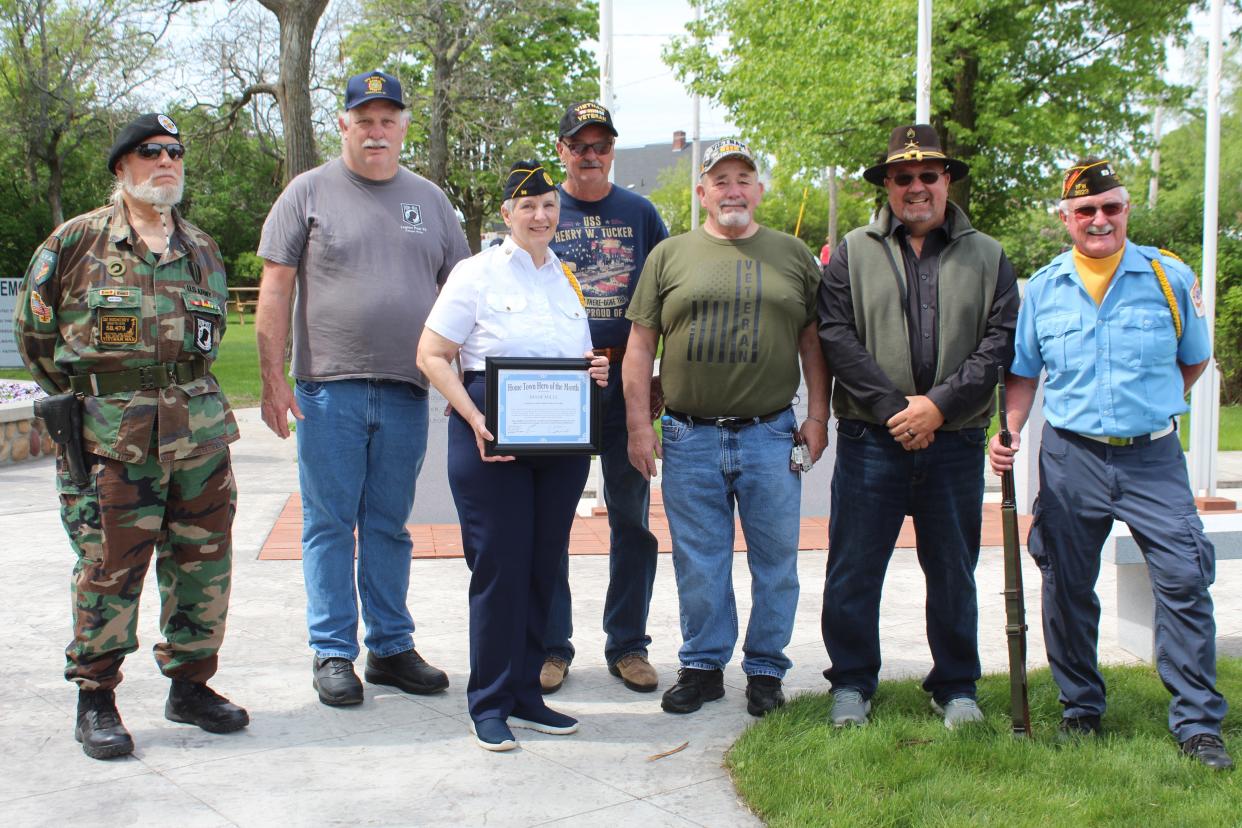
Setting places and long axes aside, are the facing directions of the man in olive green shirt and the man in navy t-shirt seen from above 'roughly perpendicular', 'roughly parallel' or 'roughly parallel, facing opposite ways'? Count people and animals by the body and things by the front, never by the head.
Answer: roughly parallel

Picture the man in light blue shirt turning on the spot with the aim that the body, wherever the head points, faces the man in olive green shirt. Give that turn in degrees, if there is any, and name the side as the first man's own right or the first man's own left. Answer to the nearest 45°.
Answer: approximately 90° to the first man's own right

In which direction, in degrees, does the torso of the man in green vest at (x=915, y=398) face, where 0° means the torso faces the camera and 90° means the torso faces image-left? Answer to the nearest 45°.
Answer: approximately 0°

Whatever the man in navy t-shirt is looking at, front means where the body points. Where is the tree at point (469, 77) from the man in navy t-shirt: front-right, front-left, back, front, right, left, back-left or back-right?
back

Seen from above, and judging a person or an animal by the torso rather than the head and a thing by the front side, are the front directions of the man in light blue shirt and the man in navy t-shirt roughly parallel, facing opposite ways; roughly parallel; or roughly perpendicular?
roughly parallel

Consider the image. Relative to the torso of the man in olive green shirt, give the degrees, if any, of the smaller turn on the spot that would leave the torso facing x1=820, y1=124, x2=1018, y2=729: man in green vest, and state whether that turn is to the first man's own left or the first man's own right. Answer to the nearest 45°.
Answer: approximately 90° to the first man's own left

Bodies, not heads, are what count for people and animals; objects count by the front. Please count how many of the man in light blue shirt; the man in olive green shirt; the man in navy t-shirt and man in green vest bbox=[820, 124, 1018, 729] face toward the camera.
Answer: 4

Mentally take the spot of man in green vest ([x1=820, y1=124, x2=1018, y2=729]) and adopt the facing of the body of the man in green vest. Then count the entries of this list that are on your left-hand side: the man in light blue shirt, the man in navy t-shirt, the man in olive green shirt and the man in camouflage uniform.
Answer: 1

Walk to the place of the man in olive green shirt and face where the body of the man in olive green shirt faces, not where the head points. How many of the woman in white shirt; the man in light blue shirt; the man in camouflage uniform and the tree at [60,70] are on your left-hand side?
1

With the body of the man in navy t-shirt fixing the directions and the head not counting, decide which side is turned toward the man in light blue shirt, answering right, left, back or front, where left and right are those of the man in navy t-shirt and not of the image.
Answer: left

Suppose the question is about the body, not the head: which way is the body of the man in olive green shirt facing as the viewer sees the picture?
toward the camera

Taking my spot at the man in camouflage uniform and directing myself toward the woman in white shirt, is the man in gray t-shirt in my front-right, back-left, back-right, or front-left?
front-left

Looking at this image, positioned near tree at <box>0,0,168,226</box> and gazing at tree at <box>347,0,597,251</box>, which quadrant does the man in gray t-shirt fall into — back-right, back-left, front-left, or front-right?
front-right

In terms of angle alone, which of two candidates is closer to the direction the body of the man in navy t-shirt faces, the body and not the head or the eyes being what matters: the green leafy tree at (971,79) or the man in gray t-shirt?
the man in gray t-shirt
